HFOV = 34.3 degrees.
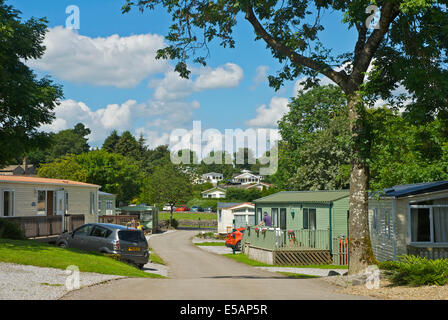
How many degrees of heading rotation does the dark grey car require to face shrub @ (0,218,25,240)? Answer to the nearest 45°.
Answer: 0° — it already faces it

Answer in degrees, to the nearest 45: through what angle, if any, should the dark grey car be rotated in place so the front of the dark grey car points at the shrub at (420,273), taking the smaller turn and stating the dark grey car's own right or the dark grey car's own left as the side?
approximately 180°

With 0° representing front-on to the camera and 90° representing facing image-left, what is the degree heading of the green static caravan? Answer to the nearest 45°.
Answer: approximately 45°

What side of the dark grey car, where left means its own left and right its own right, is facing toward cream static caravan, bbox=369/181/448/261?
back

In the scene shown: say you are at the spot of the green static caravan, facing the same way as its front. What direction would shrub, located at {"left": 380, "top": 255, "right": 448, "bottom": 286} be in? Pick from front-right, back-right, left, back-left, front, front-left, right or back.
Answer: front-left
